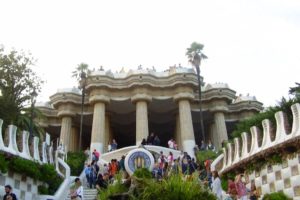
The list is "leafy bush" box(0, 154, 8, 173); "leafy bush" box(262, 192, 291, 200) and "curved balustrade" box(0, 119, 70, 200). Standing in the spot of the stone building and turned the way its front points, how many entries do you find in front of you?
3

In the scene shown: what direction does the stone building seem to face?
toward the camera

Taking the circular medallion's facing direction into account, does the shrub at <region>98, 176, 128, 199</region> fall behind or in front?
in front

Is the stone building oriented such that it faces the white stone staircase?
yes

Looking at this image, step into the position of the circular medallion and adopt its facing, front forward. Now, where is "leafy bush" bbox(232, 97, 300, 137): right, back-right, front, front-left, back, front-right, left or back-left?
front-left

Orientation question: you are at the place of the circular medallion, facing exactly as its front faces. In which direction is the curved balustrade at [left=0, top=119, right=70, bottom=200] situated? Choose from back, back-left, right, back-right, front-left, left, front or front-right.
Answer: front-right

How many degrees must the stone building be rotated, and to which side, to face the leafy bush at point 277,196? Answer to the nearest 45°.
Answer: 0° — it already faces it

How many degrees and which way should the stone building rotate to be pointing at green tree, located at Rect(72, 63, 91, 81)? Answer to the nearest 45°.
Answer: approximately 90° to its right

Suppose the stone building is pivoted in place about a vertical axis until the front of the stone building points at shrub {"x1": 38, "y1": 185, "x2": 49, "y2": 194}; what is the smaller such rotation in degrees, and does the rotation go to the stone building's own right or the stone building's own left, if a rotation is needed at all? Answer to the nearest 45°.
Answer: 0° — it already faces it

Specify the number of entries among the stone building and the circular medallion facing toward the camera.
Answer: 2

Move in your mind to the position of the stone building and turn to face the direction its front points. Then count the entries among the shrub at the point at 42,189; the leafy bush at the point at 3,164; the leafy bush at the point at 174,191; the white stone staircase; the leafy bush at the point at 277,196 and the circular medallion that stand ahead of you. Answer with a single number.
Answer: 6

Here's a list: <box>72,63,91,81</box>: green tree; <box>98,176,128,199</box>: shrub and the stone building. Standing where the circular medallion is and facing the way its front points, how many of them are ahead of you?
1

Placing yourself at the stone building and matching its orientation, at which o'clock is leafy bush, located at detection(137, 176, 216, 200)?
The leafy bush is roughly at 12 o'clock from the stone building.

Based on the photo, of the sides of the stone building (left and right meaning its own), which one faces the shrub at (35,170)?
front
